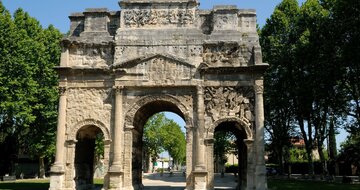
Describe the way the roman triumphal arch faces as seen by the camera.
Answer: facing the viewer

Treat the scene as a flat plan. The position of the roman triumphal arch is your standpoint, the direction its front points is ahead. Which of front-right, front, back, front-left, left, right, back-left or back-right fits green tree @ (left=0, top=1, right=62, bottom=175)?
back-right

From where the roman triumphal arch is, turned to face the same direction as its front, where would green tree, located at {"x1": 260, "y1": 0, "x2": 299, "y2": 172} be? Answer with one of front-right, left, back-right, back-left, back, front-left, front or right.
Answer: back-left

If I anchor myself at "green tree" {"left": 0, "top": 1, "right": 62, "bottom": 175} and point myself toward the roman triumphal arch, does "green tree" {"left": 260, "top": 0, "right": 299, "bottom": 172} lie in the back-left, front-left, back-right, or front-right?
front-left

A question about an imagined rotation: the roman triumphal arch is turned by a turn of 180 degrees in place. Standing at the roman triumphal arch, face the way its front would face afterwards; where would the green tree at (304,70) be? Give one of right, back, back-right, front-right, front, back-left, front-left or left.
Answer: front-right
